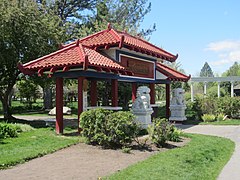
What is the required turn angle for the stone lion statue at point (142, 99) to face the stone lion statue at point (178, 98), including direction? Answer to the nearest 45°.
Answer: approximately 135° to its left

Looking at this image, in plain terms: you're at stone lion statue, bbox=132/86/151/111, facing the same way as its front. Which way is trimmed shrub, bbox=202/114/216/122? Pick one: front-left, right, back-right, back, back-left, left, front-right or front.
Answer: left

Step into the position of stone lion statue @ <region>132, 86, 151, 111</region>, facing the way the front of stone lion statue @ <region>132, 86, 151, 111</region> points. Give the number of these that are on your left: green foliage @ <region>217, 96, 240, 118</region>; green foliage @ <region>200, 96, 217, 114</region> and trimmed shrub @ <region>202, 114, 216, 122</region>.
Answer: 3

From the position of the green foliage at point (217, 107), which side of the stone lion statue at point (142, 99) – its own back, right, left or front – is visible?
left

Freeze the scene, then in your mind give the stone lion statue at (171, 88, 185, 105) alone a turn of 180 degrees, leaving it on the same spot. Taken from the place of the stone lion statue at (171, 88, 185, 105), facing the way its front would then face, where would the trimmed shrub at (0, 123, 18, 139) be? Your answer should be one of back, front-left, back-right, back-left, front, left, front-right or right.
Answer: left

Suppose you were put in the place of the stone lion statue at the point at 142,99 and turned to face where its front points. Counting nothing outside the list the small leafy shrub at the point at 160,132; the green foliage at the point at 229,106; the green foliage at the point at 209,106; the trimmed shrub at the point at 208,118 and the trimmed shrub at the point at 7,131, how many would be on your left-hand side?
3

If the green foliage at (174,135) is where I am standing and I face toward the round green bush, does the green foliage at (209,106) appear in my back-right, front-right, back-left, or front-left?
back-right

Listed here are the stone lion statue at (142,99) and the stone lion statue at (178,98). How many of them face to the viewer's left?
0

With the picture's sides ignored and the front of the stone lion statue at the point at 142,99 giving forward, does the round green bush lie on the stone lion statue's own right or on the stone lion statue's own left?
on the stone lion statue's own right

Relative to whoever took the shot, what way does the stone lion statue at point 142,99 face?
facing the viewer and to the right of the viewer

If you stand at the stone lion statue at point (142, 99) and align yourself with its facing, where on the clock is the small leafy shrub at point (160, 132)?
The small leafy shrub is roughly at 1 o'clock from the stone lion statue.

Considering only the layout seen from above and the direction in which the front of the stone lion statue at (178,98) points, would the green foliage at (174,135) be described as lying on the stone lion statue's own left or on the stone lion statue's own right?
on the stone lion statue's own right

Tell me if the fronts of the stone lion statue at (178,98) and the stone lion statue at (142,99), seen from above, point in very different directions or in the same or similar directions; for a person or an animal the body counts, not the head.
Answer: same or similar directions

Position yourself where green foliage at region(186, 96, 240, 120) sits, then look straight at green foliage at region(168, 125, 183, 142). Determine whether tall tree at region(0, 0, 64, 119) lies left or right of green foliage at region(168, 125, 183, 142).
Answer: right

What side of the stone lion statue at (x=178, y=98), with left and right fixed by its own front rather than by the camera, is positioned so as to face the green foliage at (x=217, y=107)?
left
